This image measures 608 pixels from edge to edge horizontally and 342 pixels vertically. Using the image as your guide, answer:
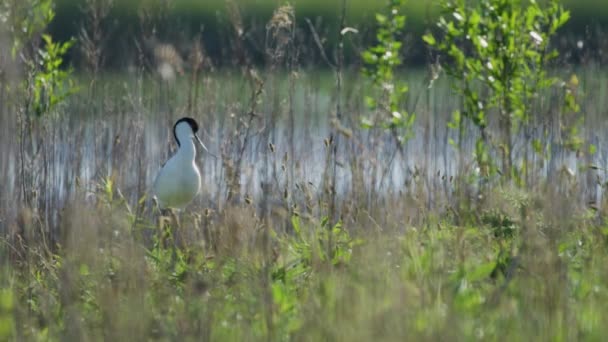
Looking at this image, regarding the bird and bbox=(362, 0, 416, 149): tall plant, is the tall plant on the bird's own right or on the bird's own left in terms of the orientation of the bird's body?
on the bird's own left

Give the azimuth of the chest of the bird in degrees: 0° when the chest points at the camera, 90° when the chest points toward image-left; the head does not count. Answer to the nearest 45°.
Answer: approximately 315°
